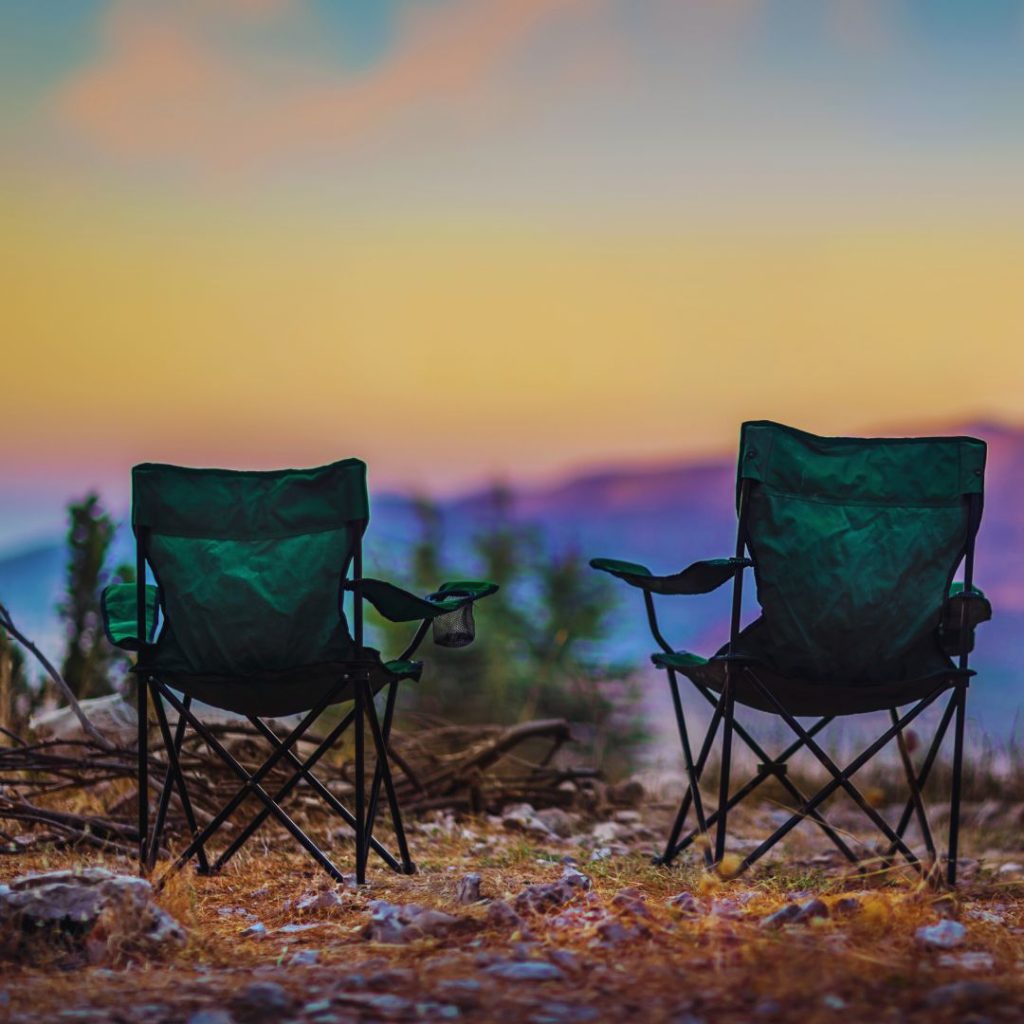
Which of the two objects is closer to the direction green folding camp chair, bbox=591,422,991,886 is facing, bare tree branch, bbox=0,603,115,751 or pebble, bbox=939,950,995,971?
the bare tree branch

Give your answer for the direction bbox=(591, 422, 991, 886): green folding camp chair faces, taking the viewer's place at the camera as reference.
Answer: facing away from the viewer and to the left of the viewer

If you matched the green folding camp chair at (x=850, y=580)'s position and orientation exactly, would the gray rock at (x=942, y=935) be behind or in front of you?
behind

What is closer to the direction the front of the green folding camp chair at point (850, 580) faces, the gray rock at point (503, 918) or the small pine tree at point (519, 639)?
the small pine tree

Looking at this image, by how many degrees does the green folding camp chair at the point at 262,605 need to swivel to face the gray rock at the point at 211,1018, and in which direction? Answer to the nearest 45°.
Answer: approximately 135° to its right

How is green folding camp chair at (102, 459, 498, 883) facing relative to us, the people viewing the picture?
facing away from the viewer and to the right of the viewer

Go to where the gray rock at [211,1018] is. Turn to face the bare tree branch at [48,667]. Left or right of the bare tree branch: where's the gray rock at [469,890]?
right

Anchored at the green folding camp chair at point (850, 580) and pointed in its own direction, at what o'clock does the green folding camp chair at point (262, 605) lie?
the green folding camp chair at point (262, 605) is roughly at 10 o'clock from the green folding camp chair at point (850, 580).

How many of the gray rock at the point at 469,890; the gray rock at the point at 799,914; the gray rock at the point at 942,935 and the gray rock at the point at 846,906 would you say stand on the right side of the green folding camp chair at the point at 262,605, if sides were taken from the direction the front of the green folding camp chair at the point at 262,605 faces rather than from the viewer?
4

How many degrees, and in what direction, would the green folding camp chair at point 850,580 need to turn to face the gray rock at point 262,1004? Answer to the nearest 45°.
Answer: approximately 90° to its left
